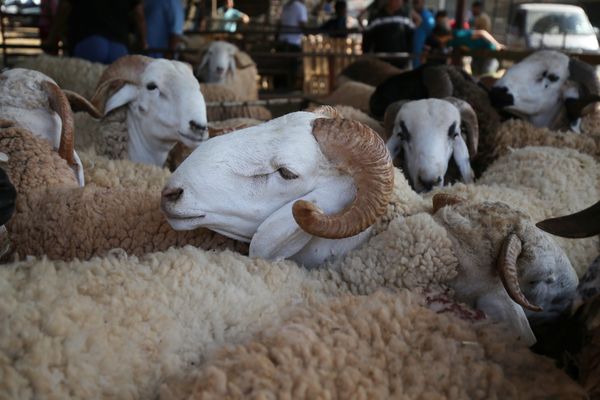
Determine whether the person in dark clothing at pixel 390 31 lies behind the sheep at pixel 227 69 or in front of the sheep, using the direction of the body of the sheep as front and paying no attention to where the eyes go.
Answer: behind

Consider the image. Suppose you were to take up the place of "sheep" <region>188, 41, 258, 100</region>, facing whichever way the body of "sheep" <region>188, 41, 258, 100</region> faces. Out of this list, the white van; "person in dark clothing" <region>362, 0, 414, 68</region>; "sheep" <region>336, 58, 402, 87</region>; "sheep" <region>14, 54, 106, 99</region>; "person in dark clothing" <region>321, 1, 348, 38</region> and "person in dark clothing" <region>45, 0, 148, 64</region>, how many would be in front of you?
2

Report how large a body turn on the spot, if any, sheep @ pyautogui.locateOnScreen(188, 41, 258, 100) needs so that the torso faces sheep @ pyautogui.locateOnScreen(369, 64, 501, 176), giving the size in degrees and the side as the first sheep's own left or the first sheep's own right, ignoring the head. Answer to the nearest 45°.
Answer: approximately 90° to the first sheep's own left

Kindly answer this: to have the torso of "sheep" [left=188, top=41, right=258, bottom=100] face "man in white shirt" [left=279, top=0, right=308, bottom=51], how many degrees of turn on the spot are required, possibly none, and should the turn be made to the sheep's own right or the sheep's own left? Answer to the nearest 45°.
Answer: approximately 135° to the sheep's own right

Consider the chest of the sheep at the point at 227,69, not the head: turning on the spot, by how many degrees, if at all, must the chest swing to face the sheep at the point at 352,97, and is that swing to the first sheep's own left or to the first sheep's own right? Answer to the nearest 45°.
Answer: approximately 90° to the first sheep's own left

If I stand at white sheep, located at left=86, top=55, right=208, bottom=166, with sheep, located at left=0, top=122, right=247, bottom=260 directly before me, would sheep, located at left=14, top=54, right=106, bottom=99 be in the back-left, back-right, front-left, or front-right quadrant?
back-right

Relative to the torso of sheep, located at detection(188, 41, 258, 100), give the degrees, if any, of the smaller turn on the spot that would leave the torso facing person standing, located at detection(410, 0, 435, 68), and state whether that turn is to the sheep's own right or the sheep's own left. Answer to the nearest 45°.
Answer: approximately 180°

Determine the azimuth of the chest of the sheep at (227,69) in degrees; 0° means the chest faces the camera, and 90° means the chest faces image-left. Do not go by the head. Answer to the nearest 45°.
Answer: approximately 45°

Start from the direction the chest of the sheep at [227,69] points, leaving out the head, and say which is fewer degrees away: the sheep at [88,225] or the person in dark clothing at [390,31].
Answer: the sheep
